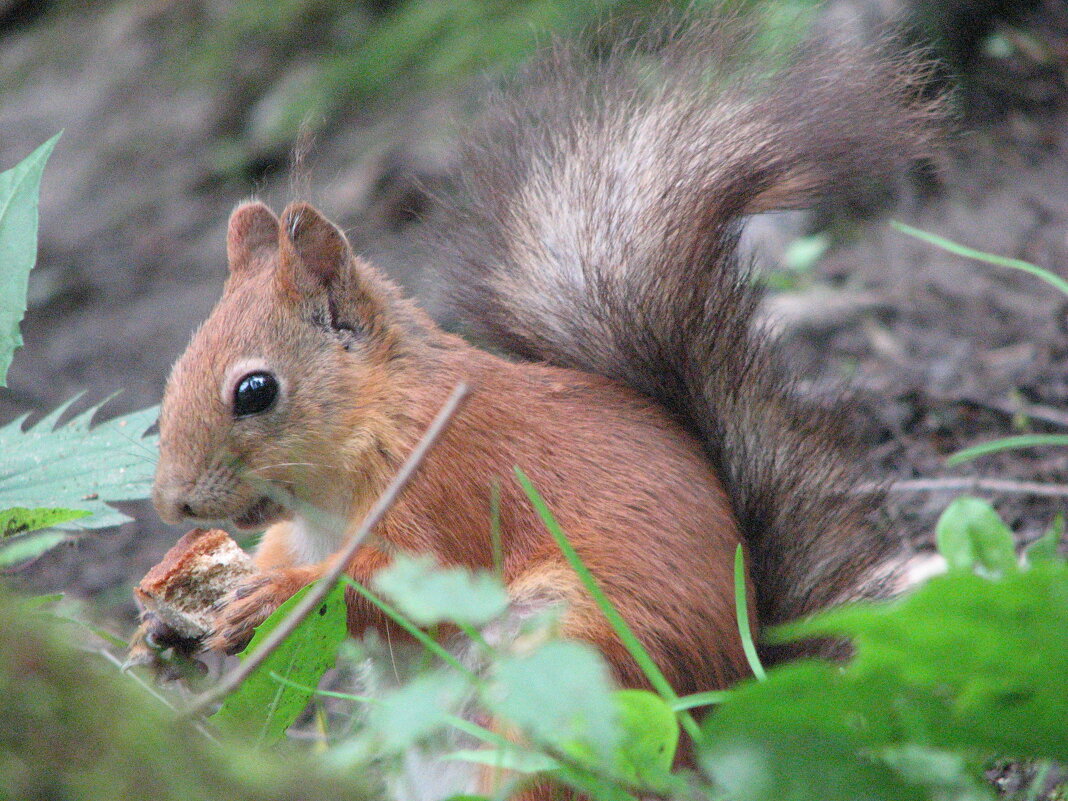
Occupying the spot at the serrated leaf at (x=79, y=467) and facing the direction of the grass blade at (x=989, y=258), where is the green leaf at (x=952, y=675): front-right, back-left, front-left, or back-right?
front-right

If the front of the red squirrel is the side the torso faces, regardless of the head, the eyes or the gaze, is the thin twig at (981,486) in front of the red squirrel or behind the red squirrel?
behind

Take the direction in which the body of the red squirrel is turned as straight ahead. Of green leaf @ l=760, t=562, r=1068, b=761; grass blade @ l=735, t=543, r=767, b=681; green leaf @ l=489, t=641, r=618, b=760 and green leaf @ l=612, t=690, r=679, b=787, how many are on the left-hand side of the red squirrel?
4

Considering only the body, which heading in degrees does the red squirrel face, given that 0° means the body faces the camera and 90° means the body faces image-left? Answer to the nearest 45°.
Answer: approximately 90°

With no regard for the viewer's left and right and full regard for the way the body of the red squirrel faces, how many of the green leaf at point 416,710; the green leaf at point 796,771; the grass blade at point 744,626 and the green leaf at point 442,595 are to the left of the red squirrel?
4

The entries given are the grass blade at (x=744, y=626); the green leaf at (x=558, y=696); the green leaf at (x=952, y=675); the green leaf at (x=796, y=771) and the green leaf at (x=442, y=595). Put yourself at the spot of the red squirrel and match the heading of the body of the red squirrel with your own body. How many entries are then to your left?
5

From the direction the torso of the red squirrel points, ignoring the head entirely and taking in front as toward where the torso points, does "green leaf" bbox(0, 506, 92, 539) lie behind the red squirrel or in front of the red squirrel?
in front
